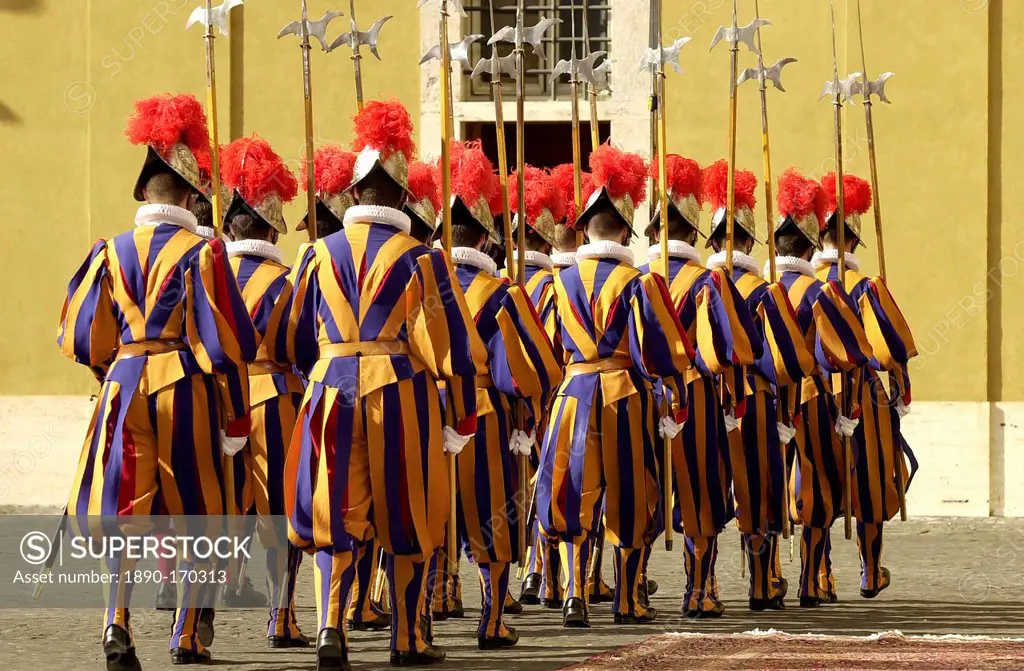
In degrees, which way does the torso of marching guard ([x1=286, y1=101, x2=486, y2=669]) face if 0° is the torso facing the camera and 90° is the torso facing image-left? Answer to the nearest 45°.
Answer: approximately 180°

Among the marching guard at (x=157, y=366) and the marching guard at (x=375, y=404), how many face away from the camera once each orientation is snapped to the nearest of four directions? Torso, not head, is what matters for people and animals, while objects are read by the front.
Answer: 2

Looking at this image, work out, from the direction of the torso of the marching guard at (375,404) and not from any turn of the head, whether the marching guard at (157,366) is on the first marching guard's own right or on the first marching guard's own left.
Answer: on the first marching guard's own left

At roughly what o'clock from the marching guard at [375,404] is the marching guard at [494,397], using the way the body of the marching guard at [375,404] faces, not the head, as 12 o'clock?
the marching guard at [494,397] is roughly at 1 o'clock from the marching guard at [375,404].

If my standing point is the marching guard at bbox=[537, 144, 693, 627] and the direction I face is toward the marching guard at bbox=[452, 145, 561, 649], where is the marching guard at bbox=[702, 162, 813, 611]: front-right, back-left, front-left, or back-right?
back-right

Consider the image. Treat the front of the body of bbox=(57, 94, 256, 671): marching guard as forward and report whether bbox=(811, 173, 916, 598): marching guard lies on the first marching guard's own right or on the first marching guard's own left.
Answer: on the first marching guard's own right

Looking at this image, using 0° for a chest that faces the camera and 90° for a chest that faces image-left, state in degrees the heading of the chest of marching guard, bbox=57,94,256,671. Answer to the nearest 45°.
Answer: approximately 180°

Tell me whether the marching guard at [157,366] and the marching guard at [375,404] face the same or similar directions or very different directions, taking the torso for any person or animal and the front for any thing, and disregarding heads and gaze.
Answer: same or similar directions

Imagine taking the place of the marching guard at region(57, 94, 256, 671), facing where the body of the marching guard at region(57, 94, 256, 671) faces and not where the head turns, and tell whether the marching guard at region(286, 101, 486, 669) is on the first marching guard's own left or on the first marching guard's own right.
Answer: on the first marching guard's own right

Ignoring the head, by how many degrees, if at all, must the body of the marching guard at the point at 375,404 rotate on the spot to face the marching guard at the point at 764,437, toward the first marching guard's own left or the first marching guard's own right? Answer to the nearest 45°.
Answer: approximately 45° to the first marching guard's own right

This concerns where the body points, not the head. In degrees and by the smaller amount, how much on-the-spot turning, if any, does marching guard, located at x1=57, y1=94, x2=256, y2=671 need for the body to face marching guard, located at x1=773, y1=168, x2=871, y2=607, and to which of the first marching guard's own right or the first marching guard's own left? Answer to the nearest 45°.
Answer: approximately 45° to the first marching guard's own right

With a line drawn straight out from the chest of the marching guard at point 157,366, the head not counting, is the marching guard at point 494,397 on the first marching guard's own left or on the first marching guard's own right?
on the first marching guard's own right
